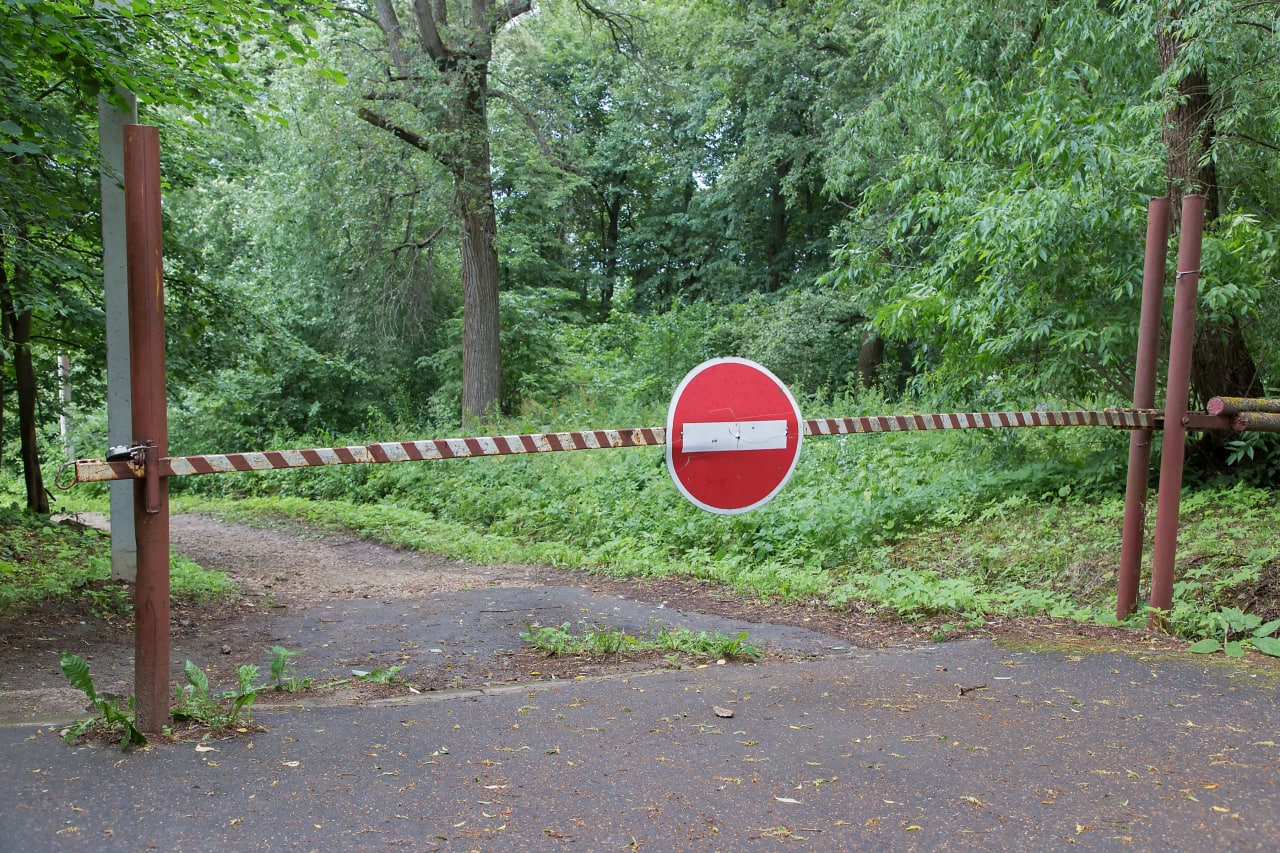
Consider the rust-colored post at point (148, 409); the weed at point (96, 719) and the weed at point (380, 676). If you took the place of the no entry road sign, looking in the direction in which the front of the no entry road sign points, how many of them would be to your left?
0

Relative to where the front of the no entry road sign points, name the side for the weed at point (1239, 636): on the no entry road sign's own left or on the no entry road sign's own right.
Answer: on the no entry road sign's own left

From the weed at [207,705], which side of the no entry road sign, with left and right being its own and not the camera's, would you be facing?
right

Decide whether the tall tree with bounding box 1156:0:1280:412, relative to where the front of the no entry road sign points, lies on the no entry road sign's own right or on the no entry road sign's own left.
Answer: on the no entry road sign's own left

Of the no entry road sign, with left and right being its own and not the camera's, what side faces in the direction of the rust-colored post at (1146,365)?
left

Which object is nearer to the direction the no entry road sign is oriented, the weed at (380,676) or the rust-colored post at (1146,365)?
the rust-colored post

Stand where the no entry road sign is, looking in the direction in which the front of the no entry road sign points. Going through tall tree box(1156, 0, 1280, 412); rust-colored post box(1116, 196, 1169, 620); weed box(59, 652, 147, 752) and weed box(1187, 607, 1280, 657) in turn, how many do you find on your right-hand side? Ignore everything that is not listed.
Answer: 1

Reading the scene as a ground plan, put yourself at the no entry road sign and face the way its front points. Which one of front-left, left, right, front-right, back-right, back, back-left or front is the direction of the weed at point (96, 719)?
right

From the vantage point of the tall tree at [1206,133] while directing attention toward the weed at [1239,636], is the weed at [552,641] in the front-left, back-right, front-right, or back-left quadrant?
front-right

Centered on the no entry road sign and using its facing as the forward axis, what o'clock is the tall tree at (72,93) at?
The tall tree is roughly at 5 o'clock from the no entry road sign.

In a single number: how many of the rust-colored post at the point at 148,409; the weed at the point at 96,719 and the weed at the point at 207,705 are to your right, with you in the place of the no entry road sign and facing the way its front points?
3
